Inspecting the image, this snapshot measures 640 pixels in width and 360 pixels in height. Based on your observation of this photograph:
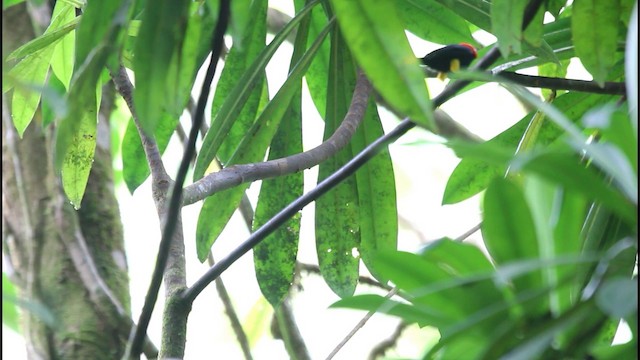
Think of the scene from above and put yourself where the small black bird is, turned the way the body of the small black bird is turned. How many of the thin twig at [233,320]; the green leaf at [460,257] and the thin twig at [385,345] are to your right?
1

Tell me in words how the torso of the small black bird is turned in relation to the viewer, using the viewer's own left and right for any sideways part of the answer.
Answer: facing to the right of the viewer

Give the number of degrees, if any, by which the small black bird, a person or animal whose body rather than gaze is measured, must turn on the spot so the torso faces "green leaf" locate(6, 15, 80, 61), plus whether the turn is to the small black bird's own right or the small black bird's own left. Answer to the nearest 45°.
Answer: approximately 135° to the small black bird's own right
